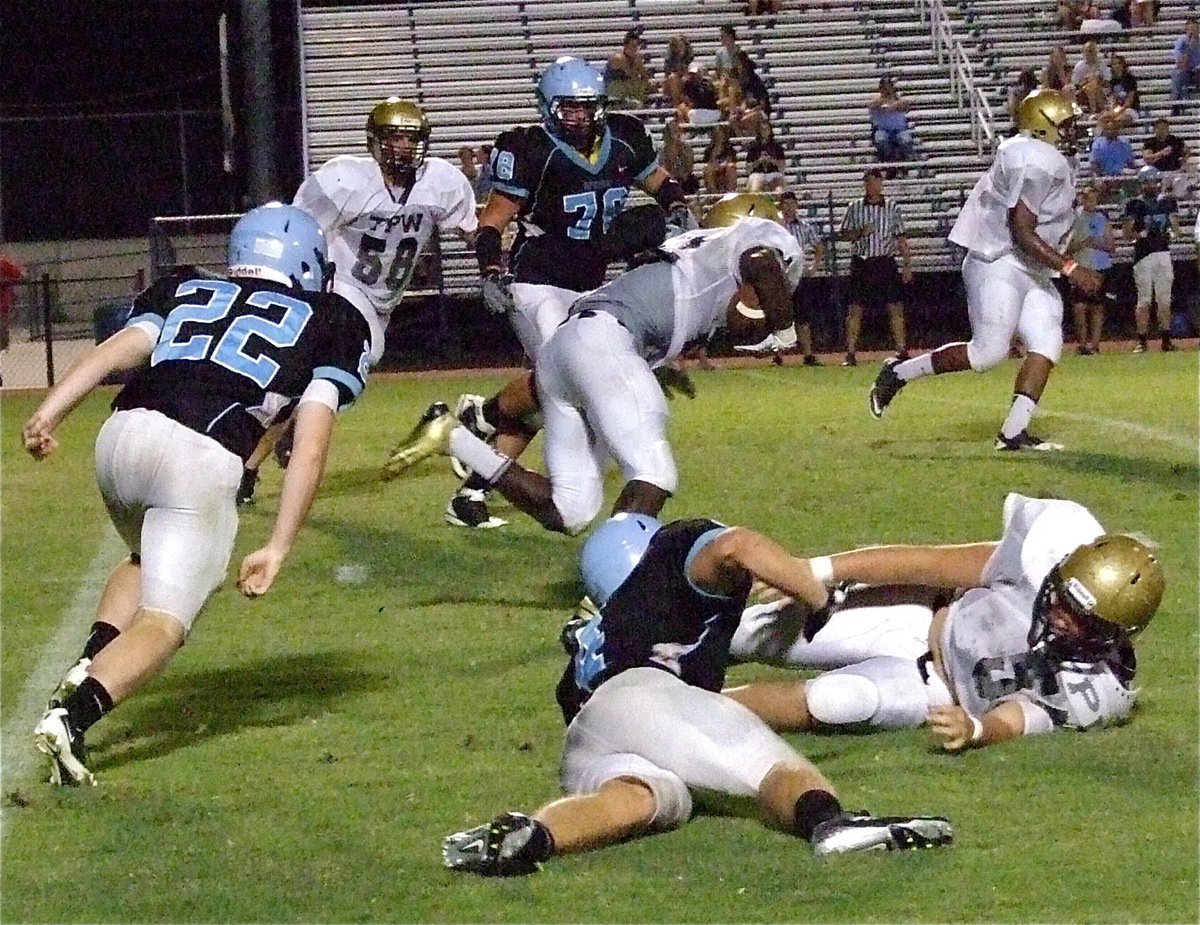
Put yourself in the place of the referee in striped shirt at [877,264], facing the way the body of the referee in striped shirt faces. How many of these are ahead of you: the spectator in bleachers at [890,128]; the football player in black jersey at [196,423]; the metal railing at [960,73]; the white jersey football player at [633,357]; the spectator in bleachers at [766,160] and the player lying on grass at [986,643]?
3

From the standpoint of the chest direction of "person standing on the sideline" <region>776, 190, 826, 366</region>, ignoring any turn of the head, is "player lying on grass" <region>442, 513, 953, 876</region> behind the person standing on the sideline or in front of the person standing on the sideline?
in front

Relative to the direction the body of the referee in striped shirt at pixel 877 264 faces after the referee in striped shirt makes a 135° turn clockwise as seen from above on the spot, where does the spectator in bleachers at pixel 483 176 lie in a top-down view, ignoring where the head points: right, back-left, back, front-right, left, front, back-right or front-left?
front-left

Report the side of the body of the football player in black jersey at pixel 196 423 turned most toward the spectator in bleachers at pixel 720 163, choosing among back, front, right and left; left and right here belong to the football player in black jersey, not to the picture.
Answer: front

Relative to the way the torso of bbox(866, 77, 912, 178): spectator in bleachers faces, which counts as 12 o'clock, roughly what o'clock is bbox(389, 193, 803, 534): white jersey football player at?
The white jersey football player is roughly at 12 o'clock from the spectator in bleachers.

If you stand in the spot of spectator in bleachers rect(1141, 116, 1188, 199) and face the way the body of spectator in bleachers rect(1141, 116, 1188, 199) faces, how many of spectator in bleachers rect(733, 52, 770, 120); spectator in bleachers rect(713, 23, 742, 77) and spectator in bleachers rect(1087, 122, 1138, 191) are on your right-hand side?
3

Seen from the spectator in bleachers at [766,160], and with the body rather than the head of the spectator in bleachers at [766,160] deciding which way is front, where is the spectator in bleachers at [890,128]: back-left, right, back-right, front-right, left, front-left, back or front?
back-left

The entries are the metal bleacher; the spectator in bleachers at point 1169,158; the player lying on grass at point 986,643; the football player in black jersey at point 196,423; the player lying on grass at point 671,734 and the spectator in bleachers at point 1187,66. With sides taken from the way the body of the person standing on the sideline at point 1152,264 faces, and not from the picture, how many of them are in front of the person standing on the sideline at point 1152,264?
3

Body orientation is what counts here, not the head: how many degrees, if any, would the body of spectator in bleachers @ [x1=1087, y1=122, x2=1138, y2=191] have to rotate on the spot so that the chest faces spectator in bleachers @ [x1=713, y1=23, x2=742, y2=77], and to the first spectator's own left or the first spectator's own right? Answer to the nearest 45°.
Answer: approximately 90° to the first spectator's own right

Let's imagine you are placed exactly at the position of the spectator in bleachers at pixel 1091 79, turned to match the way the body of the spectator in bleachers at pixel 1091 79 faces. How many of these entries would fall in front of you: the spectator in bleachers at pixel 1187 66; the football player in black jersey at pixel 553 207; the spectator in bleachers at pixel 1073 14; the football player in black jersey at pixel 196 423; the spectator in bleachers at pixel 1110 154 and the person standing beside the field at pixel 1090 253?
4
